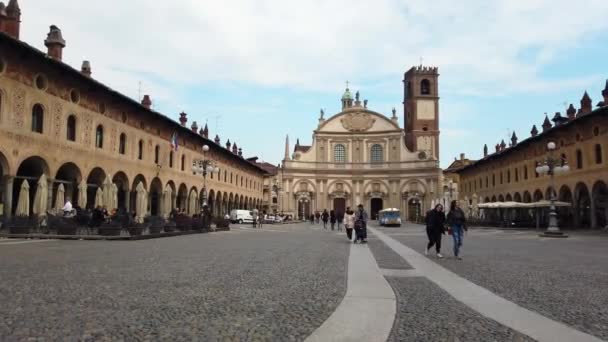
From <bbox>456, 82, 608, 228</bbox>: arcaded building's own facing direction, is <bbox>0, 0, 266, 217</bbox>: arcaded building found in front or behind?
in front

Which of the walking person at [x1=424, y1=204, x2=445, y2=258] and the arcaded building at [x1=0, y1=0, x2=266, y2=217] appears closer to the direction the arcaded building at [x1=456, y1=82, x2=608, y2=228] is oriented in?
the arcaded building

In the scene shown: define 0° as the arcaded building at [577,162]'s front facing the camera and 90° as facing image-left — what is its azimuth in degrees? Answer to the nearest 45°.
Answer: approximately 45°

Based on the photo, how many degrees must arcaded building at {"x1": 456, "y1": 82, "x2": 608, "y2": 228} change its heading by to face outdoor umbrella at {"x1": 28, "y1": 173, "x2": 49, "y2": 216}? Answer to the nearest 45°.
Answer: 0° — it already faces it

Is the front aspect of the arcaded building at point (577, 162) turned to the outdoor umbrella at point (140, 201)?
yes

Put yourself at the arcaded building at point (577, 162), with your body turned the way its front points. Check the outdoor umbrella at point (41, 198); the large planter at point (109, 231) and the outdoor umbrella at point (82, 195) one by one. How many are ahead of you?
3

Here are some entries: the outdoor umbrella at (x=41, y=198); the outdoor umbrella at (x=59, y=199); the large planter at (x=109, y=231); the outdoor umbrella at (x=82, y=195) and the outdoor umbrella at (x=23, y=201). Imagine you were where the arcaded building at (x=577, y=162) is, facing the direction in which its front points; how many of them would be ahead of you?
5

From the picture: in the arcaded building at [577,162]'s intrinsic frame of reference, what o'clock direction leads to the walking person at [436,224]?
The walking person is roughly at 11 o'clock from the arcaded building.

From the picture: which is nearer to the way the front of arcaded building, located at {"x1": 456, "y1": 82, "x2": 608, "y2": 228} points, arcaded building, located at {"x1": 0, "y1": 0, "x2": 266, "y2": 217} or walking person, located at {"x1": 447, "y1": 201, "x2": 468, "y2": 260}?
the arcaded building

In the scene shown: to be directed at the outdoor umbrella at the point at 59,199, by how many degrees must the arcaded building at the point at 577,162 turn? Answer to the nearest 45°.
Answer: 0° — it already faces it

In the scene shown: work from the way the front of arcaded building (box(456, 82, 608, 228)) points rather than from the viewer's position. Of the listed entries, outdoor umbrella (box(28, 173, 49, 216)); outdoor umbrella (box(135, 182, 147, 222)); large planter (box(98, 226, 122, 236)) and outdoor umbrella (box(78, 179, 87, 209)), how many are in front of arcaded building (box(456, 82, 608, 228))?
4
